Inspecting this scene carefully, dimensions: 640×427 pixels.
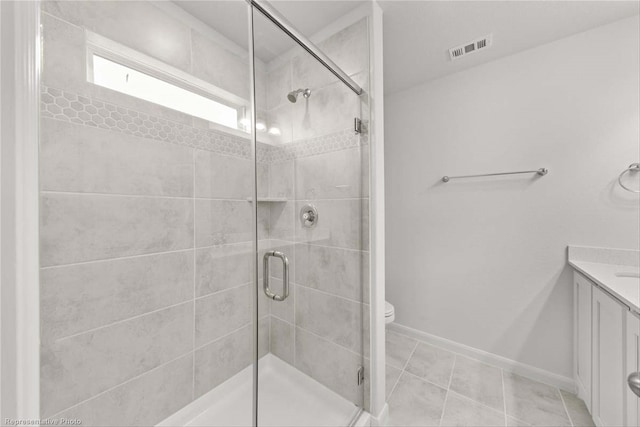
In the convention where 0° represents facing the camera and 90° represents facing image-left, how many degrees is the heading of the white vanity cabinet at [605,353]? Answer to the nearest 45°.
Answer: approximately 90°

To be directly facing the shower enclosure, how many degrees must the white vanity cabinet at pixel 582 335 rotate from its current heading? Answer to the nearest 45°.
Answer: approximately 45° to its left

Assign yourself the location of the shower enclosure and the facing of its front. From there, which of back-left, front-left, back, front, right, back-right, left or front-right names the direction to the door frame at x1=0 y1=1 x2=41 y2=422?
right

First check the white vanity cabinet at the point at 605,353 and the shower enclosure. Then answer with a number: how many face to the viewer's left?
1

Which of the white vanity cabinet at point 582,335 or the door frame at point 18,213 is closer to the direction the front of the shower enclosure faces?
the white vanity cabinet

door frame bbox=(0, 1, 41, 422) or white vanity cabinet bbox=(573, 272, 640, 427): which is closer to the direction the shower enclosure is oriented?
the white vanity cabinet

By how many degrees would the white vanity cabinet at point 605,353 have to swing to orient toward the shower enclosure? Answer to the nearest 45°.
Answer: approximately 45° to its left

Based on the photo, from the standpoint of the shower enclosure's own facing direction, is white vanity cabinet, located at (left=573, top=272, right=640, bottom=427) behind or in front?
in front
